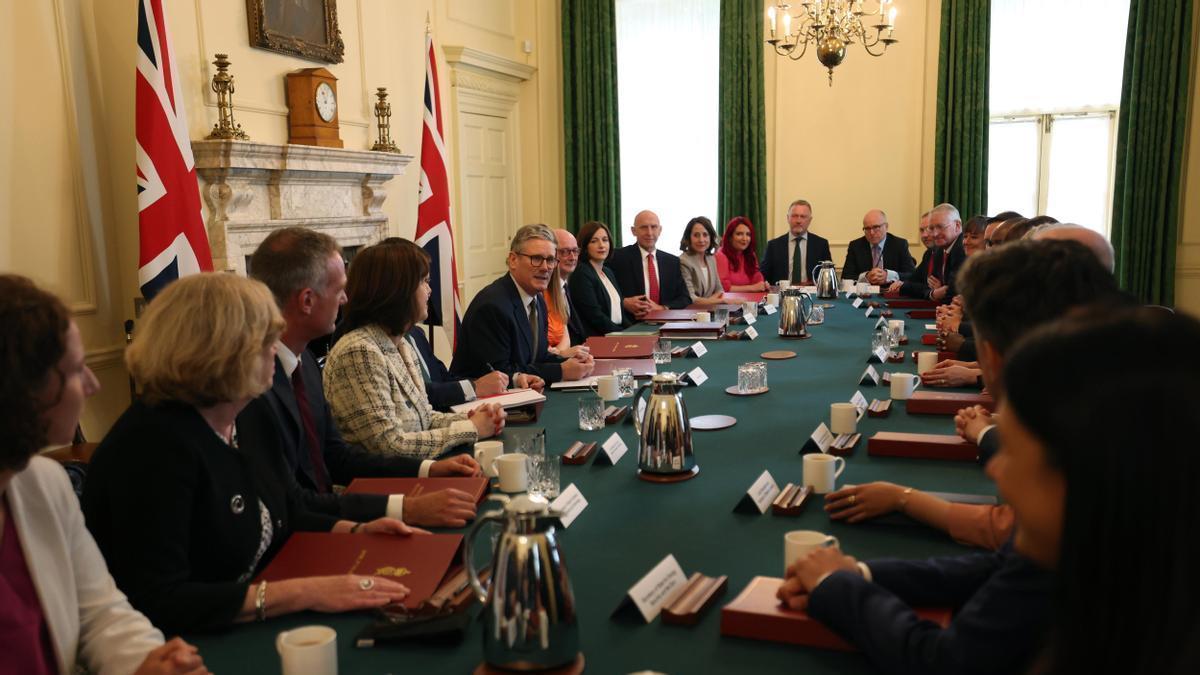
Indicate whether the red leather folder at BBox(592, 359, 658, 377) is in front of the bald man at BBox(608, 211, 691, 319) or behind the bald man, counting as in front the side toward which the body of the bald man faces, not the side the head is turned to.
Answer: in front

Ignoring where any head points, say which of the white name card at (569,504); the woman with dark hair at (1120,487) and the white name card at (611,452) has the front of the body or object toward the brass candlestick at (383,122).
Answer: the woman with dark hair

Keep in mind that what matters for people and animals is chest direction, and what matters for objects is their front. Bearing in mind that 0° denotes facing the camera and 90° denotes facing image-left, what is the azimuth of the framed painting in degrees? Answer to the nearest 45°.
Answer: approximately 315°

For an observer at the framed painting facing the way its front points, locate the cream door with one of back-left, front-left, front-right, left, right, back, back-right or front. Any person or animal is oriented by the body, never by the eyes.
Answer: left

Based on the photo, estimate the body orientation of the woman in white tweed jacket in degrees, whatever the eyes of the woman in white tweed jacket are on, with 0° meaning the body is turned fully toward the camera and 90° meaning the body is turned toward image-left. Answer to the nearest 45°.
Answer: approximately 270°

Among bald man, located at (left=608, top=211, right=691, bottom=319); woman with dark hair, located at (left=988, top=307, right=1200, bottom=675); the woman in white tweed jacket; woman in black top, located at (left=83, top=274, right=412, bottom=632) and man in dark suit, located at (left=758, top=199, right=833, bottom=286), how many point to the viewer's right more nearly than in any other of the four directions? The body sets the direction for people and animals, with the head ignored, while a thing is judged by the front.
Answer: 2

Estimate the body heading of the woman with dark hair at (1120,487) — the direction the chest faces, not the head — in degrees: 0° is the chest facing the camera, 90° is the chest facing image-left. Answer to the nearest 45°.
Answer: approximately 135°

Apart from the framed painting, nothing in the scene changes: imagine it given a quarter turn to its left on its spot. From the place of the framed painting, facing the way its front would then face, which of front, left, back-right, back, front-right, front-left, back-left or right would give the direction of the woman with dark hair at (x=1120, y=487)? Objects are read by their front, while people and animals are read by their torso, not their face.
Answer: back-right

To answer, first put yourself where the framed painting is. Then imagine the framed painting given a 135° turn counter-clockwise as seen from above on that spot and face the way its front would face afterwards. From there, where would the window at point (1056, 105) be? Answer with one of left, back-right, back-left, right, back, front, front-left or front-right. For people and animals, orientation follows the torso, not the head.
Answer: right

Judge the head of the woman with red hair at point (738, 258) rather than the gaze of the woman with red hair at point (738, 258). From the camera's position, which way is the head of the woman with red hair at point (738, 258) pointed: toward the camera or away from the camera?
toward the camera

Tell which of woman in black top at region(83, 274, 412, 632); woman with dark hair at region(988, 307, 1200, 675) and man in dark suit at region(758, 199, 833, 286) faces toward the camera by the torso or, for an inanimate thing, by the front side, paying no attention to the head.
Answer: the man in dark suit

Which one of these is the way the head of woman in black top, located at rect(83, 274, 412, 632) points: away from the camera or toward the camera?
away from the camera

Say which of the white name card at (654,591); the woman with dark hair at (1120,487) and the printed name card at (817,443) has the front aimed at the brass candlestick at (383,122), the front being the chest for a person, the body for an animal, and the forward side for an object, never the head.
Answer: the woman with dark hair

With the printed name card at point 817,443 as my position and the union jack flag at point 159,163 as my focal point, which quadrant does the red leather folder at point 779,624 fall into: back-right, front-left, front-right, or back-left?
back-left

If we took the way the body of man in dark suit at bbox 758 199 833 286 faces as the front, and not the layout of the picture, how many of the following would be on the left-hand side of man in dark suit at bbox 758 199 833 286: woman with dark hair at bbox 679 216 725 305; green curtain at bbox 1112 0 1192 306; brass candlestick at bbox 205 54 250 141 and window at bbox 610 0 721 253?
1

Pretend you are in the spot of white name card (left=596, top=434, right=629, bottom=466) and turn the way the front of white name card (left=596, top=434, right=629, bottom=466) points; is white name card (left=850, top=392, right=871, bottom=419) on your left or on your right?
on your left

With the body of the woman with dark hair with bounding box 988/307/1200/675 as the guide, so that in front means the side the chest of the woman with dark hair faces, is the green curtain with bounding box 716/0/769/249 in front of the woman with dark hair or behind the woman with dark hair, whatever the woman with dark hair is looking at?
in front

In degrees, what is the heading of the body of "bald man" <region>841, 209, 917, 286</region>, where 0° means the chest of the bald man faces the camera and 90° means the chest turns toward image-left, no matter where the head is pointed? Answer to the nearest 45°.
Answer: approximately 0°

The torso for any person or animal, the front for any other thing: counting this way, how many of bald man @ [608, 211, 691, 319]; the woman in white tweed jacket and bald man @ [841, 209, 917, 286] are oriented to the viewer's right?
1

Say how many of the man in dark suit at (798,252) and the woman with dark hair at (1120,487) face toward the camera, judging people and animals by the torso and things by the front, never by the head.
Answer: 1
